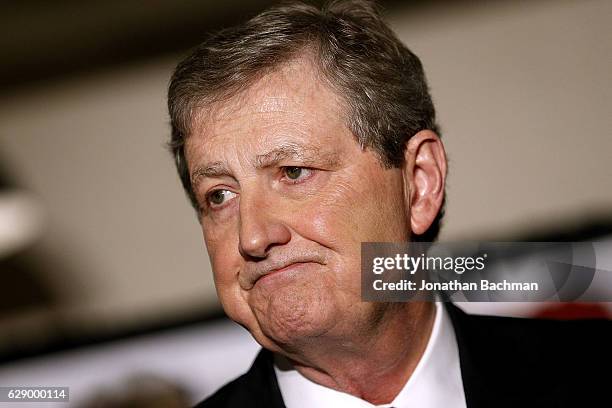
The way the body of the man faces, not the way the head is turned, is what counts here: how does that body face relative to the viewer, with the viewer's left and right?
facing the viewer and to the left of the viewer

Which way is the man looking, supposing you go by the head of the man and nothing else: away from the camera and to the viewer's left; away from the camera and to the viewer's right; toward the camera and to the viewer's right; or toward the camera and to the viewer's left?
toward the camera and to the viewer's left
